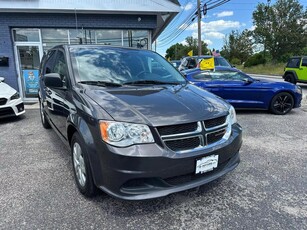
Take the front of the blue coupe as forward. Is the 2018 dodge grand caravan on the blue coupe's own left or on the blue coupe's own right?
on the blue coupe's own right

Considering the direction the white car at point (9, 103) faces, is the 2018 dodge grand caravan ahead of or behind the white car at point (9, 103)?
ahead

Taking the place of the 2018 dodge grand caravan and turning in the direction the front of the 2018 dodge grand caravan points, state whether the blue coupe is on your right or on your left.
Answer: on your left

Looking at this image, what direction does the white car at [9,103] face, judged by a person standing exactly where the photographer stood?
facing the viewer and to the right of the viewer

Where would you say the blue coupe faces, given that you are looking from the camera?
facing to the right of the viewer

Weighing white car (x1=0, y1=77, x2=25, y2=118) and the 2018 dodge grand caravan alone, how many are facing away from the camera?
0

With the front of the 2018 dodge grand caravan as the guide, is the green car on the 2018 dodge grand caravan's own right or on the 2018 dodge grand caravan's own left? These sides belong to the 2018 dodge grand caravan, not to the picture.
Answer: on the 2018 dodge grand caravan's own left

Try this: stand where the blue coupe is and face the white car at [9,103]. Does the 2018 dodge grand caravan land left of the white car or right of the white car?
left

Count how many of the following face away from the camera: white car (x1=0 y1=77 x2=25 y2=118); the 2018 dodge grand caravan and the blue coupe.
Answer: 0

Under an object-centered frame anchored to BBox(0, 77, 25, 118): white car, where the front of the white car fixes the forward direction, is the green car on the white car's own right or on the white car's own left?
on the white car's own left
